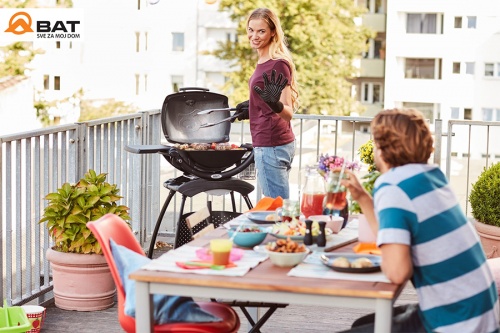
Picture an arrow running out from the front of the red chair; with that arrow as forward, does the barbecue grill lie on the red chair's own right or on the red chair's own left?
on the red chair's own left

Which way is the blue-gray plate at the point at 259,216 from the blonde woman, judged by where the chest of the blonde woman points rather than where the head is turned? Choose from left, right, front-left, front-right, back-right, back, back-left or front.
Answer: front-left

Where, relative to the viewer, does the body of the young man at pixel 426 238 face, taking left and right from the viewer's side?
facing away from the viewer and to the left of the viewer

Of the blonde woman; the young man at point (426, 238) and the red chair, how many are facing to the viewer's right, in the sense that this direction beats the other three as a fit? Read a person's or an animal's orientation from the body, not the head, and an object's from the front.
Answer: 1

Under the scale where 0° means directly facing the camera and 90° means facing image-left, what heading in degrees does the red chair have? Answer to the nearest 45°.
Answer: approximately 270°

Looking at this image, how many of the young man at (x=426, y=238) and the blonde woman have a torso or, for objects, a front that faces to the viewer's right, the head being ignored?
0

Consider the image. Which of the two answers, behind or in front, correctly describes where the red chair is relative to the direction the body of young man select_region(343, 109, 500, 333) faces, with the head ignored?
in front

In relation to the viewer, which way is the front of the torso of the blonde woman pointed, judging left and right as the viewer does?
facing the viewer and to the left of the viewer

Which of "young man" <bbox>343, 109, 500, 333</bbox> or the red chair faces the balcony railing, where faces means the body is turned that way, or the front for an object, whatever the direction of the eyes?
the young man

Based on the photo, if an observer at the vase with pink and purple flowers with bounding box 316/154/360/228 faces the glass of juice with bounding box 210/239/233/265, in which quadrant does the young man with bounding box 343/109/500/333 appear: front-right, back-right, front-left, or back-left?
front-left

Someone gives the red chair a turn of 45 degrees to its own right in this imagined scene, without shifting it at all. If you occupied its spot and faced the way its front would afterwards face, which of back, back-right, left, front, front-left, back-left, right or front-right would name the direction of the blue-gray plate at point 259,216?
left

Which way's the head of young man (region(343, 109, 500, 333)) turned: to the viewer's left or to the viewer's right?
to the viewer's left

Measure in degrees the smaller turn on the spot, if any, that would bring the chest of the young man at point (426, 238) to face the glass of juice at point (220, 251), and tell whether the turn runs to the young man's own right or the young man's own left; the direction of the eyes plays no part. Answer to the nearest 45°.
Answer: approximately 45° to the young man's own left

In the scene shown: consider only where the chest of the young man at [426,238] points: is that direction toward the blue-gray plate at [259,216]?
yes

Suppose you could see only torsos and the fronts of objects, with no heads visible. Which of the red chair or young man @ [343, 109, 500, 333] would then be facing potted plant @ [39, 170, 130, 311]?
the young man
